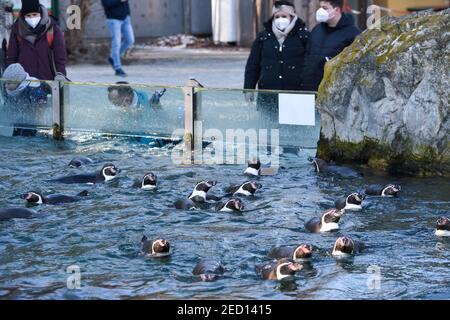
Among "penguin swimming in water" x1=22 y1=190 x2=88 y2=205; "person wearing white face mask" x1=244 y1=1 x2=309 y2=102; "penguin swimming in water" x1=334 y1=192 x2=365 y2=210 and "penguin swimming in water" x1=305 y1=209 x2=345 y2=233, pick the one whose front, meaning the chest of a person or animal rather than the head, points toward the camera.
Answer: the person wearing white face mask

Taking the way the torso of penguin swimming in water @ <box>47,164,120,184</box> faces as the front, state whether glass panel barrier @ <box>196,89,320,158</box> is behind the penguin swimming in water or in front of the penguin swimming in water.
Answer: in front

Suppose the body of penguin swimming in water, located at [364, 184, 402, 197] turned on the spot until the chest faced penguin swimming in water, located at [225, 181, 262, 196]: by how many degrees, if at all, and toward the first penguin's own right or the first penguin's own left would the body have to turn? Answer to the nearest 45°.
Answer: approximately 180°

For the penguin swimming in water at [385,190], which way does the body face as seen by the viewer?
to the viewer's right

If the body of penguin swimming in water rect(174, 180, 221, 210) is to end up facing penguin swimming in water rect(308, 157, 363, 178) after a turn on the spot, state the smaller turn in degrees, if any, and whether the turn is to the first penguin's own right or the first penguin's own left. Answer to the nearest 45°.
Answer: approximately 45° to the first penguin's own left

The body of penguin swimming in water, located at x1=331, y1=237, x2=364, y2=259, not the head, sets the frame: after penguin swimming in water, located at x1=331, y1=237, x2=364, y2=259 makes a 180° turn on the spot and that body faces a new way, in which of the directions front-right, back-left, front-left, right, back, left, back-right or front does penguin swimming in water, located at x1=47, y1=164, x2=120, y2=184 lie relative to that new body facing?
left

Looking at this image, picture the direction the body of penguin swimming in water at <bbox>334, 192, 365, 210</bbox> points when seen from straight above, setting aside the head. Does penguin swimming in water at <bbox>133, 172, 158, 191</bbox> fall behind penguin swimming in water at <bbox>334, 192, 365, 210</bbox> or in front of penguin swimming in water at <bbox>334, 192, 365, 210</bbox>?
behind

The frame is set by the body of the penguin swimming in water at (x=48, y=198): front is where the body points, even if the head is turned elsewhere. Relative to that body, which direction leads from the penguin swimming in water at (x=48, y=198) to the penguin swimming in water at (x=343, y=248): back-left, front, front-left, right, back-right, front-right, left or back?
back-left

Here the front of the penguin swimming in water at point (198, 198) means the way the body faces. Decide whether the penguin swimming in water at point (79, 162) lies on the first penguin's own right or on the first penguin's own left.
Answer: on the first penguin's own left

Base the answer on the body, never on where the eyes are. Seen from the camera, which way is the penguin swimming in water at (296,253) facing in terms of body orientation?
to the viewer's right

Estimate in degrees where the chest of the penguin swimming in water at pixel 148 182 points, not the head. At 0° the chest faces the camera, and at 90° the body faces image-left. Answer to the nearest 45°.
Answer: approximately 315°

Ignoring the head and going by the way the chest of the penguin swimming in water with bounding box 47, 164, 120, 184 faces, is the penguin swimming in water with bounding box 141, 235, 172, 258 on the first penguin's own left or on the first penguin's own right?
on the first penguin's own right

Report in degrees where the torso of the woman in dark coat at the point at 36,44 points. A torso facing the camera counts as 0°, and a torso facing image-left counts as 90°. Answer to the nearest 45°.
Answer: approximately 0°

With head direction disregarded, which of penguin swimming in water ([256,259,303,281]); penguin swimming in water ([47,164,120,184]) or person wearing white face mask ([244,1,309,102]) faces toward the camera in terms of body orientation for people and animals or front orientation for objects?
the person wearing white face mask

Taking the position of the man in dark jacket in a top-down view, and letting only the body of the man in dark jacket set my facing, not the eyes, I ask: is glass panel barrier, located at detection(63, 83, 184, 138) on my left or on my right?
on my right

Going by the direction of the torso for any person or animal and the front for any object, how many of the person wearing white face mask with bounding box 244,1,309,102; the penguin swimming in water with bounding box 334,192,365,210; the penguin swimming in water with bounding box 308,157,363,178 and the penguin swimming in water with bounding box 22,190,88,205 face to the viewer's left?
2

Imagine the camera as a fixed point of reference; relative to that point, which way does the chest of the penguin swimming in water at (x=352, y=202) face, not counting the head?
to the viewer's right

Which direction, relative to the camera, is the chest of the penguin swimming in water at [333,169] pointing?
to the viewer's left

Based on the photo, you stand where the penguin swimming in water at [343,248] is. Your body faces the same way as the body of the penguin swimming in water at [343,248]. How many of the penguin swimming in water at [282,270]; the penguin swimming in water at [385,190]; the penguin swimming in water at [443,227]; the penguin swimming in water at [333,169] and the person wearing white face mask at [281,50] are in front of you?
1

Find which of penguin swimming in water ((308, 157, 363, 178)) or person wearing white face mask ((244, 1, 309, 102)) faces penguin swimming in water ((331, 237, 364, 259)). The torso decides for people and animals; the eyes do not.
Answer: the person wearing white face mask
